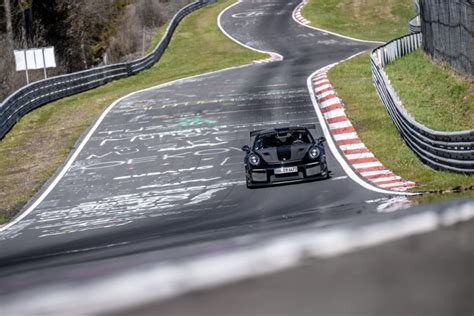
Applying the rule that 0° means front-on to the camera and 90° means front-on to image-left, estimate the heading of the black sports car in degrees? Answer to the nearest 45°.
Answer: approximately 0°
